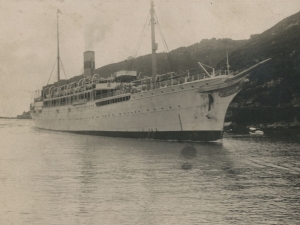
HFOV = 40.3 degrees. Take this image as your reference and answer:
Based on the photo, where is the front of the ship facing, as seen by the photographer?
facing the viewer and to the right of the viewer
